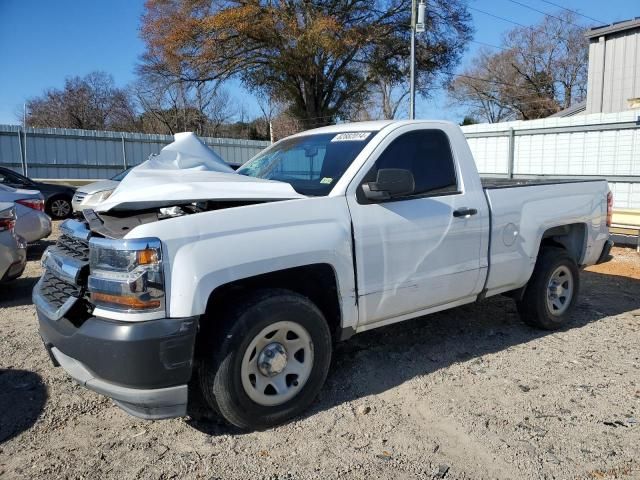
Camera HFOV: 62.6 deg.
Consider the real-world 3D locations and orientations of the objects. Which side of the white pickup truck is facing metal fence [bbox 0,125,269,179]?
right

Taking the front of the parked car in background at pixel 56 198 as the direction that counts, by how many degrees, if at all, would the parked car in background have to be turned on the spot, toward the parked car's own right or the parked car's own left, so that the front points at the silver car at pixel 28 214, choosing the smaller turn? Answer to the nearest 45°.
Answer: approximately 90° to the parked car's own right

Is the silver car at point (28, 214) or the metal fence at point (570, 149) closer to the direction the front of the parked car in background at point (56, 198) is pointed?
the metal fence

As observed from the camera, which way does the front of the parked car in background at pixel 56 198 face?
facing to the right of the viewer

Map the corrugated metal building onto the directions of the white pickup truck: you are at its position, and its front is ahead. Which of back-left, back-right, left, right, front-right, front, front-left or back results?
back

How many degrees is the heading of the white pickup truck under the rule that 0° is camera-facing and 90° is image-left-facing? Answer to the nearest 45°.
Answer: approximately 45°

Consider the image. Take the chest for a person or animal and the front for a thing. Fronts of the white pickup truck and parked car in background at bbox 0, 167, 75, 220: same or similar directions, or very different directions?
very different directions

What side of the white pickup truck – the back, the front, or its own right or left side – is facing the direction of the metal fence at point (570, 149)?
back

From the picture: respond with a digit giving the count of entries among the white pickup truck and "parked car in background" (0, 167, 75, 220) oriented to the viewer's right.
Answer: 1

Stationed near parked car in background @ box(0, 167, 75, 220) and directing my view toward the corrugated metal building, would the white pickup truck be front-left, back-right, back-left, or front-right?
front-right

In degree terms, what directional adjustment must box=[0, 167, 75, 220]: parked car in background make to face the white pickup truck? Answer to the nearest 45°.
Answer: approximately 90° to its right
